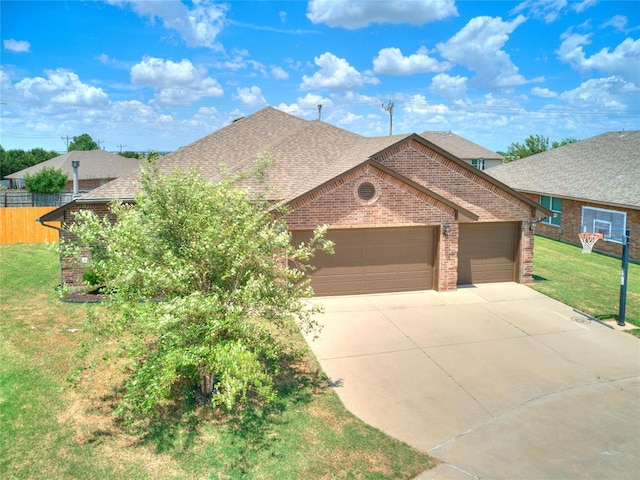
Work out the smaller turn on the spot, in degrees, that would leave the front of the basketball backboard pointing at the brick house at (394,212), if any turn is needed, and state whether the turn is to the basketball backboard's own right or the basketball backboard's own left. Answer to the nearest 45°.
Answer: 0° — it already faces it

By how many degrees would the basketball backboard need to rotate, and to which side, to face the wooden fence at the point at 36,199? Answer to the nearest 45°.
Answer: approximately 45° to its right

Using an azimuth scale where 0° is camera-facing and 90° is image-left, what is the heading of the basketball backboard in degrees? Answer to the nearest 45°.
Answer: approximately 45°
